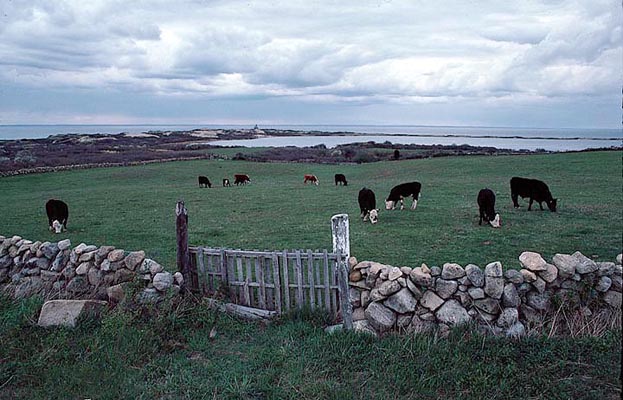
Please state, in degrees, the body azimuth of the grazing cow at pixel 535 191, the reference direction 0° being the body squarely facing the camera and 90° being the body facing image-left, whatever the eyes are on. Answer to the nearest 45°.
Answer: approximately 270°

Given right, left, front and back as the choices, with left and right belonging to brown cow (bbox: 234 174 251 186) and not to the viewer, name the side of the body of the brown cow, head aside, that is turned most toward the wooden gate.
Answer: right

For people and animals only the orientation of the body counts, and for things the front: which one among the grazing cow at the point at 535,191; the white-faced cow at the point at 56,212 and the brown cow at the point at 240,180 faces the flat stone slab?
the white-faced cow

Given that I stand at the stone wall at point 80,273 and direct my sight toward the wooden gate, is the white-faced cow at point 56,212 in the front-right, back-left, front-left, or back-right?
back-left

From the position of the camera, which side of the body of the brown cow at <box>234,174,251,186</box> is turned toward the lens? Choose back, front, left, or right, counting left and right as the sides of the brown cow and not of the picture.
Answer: right

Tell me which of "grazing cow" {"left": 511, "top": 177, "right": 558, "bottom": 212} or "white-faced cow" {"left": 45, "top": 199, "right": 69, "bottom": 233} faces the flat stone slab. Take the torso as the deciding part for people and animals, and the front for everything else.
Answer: the white-faced cow

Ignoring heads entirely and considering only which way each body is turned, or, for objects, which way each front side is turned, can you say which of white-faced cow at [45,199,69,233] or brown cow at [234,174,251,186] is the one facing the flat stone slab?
the white-faced cow

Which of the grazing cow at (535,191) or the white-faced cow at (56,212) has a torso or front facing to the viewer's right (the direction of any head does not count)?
the grazing cow

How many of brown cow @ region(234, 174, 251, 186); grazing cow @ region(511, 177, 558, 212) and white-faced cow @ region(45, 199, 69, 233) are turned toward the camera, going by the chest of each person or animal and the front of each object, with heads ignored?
1

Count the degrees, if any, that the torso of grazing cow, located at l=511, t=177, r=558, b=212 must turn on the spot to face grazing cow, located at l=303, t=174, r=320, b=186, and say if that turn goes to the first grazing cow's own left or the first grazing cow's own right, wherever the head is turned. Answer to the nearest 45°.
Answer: approximately 135° to the first grazing cow's own left

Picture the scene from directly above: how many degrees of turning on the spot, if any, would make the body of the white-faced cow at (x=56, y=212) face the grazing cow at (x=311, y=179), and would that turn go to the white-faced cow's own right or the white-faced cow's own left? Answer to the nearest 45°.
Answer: approximately 135° to the white-faced cow's own left

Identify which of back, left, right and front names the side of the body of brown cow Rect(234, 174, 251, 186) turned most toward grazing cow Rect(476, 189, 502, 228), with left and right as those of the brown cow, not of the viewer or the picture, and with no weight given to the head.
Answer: right
